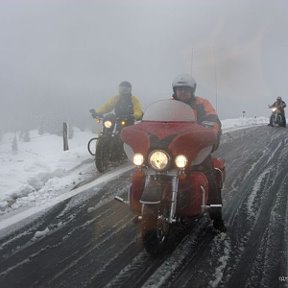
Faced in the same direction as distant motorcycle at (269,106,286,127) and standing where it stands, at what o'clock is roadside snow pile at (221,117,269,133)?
The roadside snow pile is roughly at 2 o'clock from the distant motorcycle.

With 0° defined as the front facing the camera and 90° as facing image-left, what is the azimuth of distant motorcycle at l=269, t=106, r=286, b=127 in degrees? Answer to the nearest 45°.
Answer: approximately 45°

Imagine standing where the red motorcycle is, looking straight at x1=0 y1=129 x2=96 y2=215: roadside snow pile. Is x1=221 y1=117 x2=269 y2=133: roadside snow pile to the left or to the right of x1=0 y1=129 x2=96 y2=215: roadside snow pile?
right
